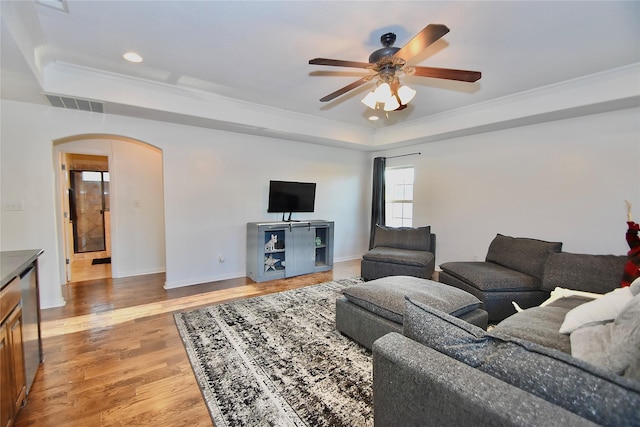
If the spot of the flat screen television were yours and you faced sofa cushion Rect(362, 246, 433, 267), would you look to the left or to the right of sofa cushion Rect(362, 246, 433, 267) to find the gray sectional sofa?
right

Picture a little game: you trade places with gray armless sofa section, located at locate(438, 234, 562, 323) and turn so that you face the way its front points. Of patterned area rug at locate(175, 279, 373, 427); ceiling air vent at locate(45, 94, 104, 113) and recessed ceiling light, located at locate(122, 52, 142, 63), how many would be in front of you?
3

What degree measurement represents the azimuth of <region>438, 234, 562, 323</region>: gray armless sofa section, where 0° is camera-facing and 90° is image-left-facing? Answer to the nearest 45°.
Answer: approximately 45°

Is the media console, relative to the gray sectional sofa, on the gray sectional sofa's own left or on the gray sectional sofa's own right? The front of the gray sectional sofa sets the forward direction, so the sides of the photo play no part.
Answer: on the gray sectional sofa's own left

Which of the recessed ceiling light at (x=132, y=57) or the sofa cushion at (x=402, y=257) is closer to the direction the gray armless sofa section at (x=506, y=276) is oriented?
the recessed ceiling light

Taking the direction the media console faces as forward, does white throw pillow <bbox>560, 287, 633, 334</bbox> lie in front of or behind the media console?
in front

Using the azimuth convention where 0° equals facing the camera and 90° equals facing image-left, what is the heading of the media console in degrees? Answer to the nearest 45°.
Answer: approximately 315°

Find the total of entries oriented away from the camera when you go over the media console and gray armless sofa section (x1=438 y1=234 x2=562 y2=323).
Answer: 0
